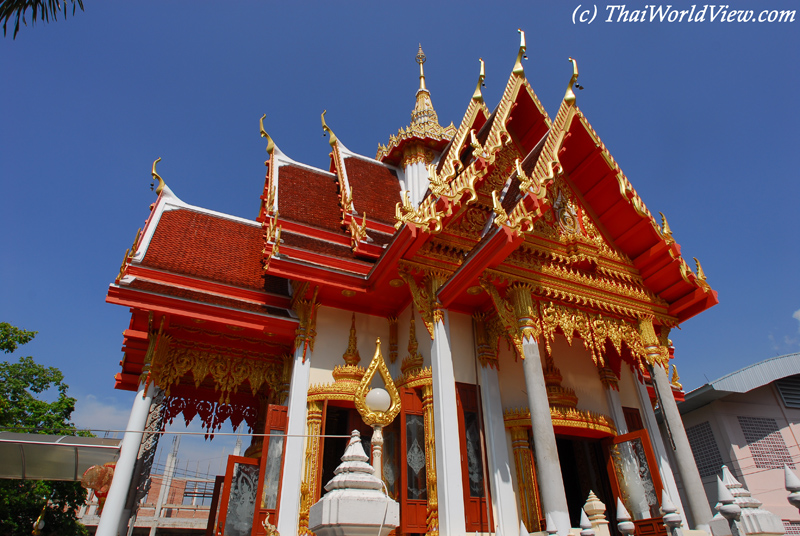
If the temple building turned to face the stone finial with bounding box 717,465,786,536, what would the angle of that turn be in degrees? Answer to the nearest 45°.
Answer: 0° — it already faces it

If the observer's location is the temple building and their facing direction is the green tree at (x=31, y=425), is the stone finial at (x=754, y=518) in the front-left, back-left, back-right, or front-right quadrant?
back-left

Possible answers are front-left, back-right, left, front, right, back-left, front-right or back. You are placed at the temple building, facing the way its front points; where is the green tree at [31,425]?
back

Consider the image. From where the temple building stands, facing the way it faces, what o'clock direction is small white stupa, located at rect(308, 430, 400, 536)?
The small white stupa is roughly at 2 o'clock from the temple building.

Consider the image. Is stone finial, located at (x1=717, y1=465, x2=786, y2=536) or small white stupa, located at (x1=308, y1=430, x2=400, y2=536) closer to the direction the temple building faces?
the stone finial

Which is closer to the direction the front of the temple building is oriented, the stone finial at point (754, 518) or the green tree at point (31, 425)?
the stone finial

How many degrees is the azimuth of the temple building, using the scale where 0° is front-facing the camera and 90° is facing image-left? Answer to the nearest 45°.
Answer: approximately 315°
